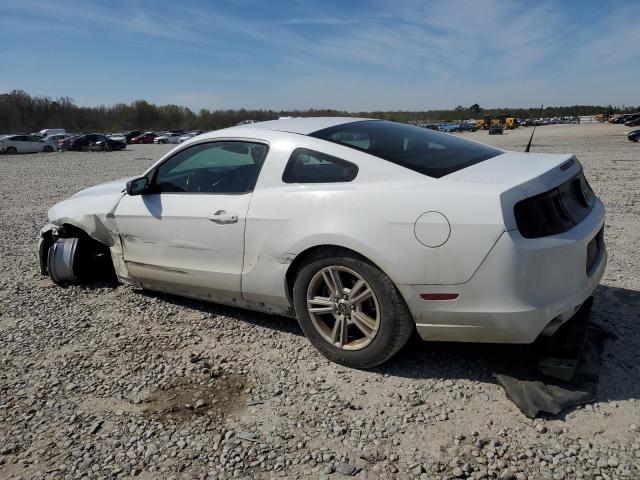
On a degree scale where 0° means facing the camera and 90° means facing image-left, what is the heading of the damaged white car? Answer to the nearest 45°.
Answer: approximately 135°

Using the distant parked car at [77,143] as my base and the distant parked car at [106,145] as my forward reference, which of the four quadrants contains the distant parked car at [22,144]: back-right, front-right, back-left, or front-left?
back-right

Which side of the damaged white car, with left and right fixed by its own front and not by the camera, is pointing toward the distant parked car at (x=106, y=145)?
front

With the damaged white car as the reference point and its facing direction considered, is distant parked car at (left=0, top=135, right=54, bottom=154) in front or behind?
in front

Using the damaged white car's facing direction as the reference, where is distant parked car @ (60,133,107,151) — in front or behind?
in front
